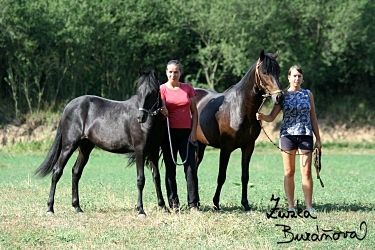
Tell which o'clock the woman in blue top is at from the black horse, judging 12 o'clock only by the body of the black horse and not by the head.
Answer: The woman in blue top is roughly at 11 o'clock from the black horse.

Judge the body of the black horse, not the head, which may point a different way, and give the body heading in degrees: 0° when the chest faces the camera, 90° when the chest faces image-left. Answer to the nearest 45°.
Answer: approximately 315°

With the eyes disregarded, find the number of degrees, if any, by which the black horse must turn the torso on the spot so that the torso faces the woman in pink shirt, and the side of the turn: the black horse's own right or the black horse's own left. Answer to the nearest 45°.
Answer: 0° — it already faces them

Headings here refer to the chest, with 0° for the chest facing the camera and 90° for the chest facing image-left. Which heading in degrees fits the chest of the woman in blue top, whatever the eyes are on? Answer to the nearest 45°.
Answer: approximately 0°

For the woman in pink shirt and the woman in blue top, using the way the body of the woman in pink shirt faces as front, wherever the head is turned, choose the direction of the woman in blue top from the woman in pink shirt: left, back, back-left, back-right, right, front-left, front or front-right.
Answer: left

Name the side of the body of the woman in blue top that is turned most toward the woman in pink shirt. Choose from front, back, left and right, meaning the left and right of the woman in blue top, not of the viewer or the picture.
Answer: right

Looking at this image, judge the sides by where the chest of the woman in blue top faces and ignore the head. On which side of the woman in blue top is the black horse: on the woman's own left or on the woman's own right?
on the woman's own right

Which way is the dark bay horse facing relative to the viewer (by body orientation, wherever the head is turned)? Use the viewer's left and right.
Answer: facing the viewer and to the right of the viewer

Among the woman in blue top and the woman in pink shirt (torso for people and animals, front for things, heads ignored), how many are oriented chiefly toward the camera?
2
